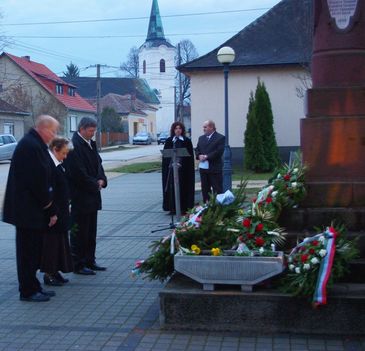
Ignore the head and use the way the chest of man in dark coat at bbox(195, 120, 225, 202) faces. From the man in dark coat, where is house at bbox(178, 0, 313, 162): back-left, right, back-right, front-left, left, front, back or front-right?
back-right

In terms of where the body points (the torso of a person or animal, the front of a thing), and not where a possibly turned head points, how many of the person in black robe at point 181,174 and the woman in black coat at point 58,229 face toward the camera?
1

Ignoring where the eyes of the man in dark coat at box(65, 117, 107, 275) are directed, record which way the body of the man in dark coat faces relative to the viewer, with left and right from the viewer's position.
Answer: facing the viewer and to the right of the viewer

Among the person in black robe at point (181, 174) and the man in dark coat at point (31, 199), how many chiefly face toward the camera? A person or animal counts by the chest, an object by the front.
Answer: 1

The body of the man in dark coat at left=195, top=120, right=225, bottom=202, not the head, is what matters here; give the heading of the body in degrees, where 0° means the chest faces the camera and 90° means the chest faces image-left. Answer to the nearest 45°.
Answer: approximately 45°

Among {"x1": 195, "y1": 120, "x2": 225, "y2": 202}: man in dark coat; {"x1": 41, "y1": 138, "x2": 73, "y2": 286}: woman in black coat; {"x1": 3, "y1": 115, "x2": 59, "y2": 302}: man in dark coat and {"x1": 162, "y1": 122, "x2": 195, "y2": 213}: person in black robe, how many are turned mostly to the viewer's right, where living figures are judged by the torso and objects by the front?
2

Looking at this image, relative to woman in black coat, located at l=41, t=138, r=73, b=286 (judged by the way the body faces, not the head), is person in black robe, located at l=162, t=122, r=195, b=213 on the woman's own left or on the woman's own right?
on the woman's own left

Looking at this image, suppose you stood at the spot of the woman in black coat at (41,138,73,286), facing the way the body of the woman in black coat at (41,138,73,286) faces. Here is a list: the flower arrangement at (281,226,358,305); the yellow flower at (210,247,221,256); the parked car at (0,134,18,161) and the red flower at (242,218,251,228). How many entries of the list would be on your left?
1

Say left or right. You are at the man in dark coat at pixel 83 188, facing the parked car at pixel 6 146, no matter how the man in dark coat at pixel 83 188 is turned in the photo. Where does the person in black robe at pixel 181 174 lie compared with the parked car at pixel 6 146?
right

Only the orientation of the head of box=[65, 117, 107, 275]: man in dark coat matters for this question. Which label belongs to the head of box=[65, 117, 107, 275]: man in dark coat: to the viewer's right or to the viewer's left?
to the viewer's right

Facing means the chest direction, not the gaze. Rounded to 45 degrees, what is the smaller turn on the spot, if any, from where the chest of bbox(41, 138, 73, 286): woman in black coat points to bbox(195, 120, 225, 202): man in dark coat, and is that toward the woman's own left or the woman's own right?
approximately 45° to the woman's own left

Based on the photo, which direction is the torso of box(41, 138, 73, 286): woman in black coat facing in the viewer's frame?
to the viewer's right

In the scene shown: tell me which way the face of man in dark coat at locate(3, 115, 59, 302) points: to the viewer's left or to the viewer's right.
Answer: to the viewer's right

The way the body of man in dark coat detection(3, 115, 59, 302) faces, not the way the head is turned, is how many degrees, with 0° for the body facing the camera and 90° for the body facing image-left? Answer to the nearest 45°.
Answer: approximately 270°

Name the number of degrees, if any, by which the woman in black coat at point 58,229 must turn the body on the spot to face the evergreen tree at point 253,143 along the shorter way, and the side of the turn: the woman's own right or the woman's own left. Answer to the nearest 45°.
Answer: approximately 45° to the woman's own left

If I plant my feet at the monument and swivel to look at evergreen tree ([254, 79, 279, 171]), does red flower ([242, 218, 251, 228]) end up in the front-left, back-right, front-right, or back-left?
back-left

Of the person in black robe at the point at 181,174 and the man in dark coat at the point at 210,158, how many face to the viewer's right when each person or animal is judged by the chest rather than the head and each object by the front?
0

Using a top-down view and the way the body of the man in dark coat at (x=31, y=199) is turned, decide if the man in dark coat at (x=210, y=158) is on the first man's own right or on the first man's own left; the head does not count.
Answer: on the first man's own left

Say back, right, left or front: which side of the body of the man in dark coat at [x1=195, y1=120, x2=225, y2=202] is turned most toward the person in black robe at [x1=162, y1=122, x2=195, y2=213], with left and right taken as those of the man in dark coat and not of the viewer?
right

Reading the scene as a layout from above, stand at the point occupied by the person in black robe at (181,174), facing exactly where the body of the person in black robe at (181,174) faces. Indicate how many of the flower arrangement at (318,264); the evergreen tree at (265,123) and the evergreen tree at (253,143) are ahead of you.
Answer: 1
